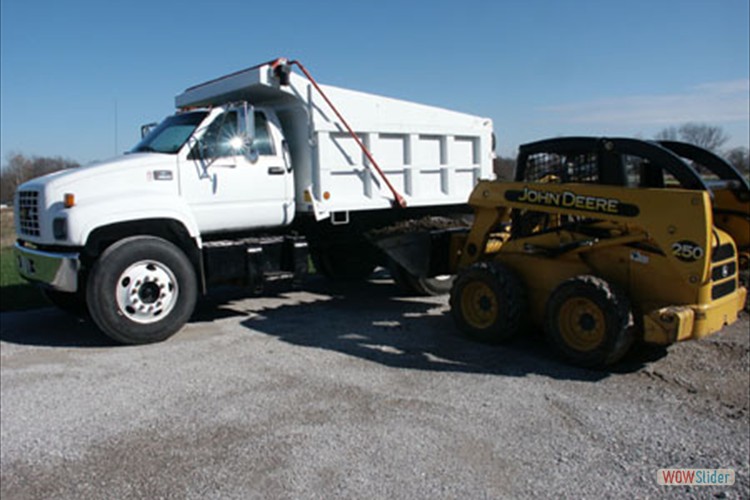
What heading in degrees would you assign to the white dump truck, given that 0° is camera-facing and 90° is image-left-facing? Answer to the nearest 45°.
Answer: approximately 45°
